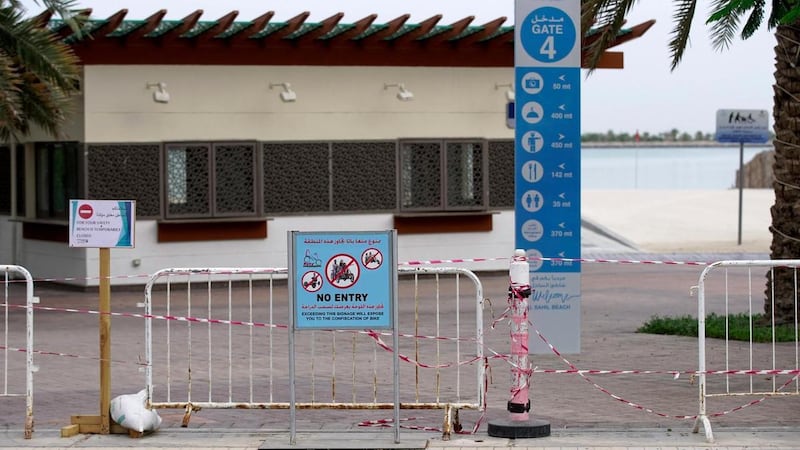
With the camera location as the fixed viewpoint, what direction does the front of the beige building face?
facing the viewer

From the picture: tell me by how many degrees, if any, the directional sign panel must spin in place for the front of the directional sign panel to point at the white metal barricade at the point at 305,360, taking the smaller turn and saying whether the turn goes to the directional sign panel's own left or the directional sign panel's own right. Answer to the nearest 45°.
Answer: approximately 90° to the directional sign panel's own right

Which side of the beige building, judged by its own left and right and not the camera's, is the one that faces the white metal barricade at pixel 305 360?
front

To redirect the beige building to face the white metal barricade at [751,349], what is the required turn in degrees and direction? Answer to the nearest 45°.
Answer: approximately 45° to its left

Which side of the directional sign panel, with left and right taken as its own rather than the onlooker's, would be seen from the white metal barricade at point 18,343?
right

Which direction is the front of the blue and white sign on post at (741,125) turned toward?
toward the camera

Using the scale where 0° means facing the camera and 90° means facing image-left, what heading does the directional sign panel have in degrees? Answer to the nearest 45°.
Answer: approximately 0°

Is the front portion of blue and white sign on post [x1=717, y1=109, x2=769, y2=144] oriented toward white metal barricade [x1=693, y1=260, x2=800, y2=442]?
yes

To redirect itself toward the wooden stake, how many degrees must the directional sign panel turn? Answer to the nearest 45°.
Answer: approximately 45° to its right
